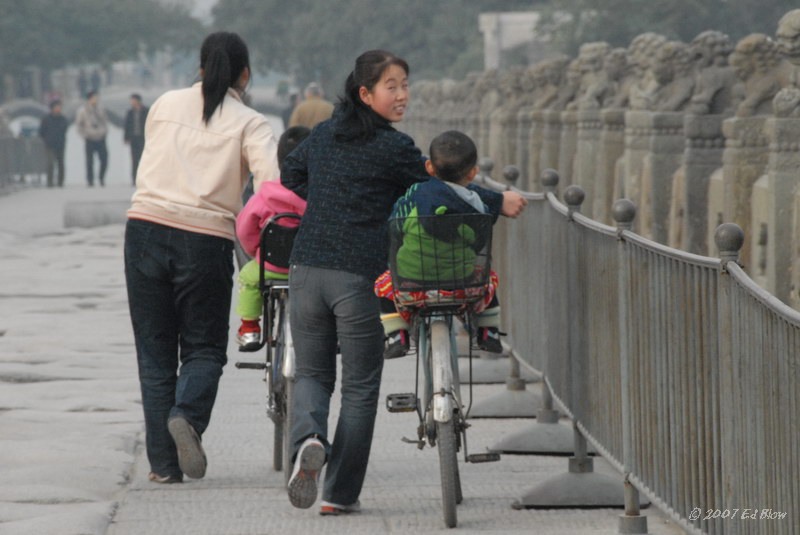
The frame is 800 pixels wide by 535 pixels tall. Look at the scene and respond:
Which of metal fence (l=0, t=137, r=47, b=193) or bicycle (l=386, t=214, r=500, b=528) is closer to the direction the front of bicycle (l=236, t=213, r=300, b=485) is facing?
the metal fence

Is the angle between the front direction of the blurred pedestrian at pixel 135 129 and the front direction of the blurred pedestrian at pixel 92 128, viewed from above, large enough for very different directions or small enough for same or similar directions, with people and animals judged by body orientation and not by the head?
same or similar directions

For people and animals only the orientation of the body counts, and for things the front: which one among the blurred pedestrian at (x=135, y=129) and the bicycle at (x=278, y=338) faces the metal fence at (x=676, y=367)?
the blurred pedestrian

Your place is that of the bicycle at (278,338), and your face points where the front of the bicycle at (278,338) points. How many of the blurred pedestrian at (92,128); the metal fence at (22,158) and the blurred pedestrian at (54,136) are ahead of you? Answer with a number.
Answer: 3

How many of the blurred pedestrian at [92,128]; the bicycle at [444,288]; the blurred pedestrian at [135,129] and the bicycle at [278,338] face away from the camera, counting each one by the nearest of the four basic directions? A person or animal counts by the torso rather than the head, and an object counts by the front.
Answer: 2

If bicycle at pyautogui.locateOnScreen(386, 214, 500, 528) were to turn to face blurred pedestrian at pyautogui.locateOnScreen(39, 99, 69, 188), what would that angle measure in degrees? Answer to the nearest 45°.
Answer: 0° — it already faces them

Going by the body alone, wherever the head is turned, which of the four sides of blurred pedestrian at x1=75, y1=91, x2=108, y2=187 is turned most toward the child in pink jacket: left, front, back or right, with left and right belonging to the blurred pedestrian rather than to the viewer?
front

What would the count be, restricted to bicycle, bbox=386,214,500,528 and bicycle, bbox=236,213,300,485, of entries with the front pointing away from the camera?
2

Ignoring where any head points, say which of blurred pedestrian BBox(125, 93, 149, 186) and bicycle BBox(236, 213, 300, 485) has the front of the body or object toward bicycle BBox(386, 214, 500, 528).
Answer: the blurred pedestrian

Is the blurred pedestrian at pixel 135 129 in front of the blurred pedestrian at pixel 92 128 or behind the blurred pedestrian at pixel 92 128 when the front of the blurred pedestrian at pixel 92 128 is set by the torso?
in front

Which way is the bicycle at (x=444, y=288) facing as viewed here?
away from the camera

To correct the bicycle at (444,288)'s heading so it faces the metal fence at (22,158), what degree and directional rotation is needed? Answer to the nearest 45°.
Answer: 0° — it already faces it

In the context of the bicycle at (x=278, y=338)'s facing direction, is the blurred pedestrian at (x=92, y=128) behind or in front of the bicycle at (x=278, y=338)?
in front

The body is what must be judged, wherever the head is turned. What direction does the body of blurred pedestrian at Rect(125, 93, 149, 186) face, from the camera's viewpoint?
toward the camera

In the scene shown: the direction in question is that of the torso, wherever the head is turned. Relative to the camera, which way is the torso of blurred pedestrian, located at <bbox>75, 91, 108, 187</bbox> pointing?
toward the camera

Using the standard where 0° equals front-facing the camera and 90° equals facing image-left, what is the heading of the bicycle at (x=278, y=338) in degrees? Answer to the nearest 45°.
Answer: approximately 180°
